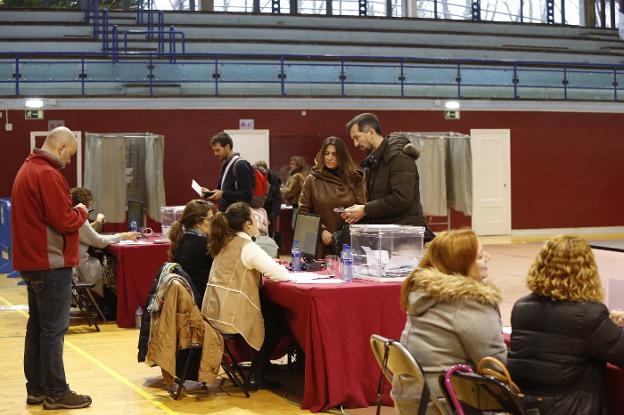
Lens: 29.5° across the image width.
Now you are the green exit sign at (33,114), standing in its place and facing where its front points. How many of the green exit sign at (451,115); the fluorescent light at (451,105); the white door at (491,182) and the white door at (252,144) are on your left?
4

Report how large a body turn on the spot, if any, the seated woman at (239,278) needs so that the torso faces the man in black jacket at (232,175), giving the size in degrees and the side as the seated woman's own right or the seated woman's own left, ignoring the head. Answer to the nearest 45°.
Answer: approximately 45° to the seated woman's own left

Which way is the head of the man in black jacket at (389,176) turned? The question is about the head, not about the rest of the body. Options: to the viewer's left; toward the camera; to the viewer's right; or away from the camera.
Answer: to the viewer's left

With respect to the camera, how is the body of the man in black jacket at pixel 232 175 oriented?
to the viewer's left

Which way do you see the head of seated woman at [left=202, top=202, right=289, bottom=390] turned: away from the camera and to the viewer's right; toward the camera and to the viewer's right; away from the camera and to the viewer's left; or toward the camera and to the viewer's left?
away from the camera and to the viewer's right

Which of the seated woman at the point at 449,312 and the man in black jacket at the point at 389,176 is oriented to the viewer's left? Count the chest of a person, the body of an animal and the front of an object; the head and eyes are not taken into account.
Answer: the man in black jacket

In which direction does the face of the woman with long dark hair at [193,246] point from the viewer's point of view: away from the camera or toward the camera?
away from the camera

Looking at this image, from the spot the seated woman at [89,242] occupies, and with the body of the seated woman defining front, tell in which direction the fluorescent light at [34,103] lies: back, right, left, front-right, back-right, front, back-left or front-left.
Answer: left

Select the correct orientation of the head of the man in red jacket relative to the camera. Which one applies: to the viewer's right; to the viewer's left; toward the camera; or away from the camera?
to the viewer's right

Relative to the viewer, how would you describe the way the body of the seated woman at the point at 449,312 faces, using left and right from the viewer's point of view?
facing away from the viewer and to the right of the viewer

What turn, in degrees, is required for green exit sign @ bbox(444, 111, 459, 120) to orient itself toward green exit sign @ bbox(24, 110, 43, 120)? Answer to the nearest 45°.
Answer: approximately 45° to its right

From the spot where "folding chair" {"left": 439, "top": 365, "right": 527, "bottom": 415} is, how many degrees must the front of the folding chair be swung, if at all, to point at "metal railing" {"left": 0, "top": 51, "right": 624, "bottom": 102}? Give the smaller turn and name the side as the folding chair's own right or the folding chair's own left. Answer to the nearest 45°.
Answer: approximately 45° to the folding chair's own left

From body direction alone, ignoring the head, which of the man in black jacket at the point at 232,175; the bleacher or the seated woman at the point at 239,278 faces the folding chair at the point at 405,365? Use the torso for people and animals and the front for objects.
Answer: the bleacher

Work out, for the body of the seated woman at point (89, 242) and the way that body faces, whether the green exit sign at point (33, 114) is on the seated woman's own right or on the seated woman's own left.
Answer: on the seated woman's own left
